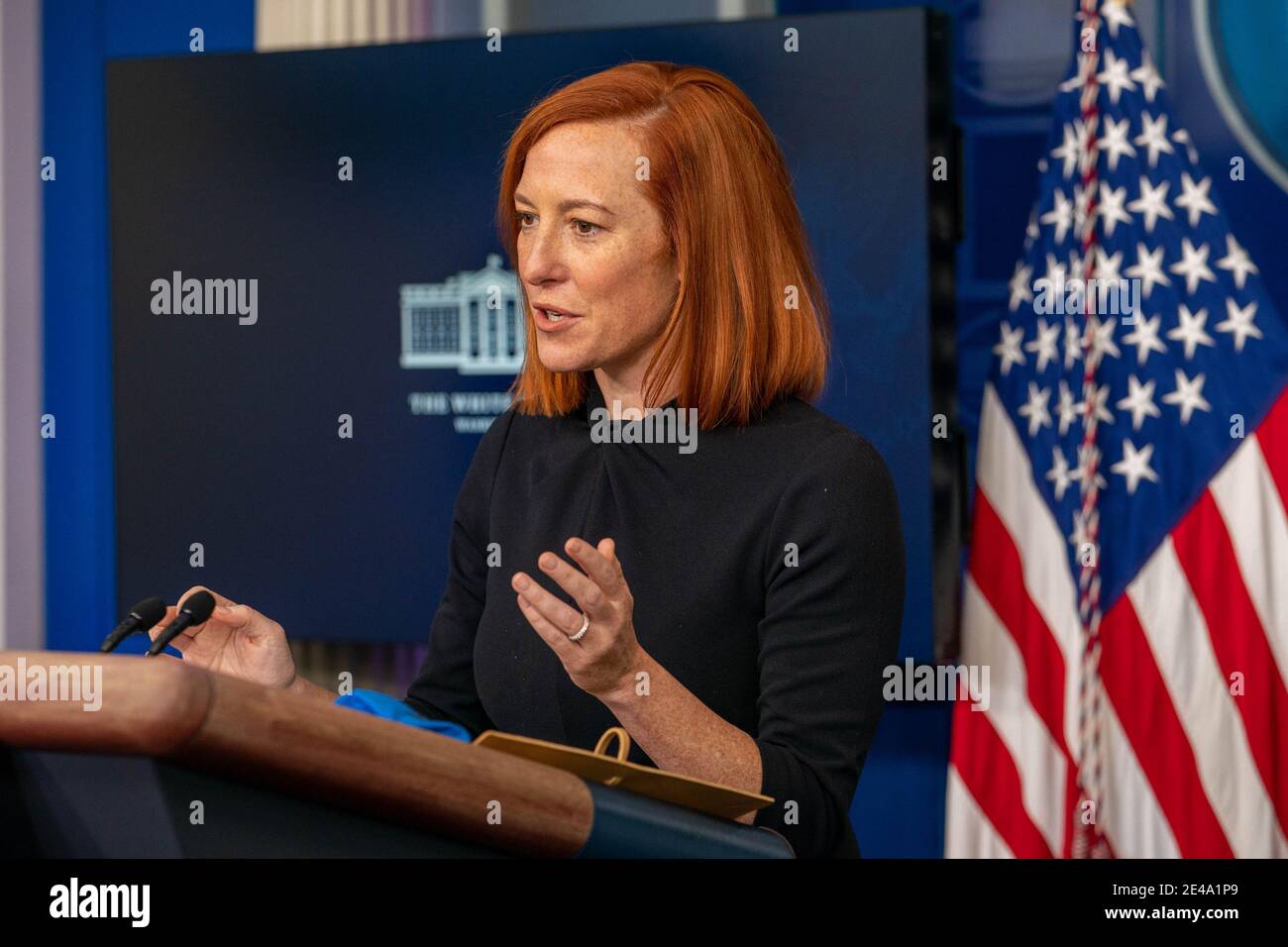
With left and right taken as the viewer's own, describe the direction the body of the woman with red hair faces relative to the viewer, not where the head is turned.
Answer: facing the viewer and to the left of the viewer

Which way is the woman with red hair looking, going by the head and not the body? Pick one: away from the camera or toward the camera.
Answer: toward the camera

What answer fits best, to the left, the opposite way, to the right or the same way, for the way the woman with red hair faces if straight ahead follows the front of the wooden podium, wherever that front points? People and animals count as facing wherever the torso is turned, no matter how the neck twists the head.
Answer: the same way

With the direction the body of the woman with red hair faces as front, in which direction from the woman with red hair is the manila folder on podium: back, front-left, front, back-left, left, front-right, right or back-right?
front-left

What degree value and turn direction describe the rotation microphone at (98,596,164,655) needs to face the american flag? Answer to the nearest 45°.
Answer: approximately 45° to its left

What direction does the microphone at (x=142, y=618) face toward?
to the viewer's right

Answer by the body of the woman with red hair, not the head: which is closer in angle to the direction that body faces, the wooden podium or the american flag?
the wooden podium

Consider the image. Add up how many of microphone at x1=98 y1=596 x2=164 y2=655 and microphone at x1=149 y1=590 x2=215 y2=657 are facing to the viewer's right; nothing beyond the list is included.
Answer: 2

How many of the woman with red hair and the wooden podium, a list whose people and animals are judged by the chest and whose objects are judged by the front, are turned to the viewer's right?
0

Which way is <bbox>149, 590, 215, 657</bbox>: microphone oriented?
to the viewer's right

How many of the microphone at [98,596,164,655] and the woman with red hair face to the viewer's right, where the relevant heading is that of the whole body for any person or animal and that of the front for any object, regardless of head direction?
1
